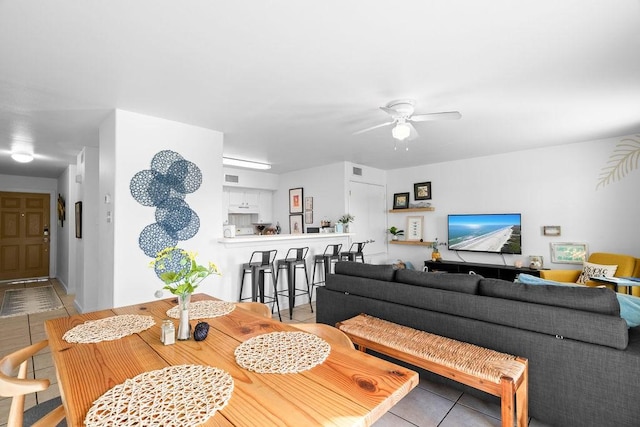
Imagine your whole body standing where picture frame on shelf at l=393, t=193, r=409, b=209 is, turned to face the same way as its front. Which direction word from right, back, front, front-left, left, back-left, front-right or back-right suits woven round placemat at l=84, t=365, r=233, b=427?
front

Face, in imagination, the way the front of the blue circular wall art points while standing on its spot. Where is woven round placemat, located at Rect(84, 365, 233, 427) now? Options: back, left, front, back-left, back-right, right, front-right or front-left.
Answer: front

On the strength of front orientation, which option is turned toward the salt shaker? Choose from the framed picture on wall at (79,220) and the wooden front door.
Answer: the wooden front door

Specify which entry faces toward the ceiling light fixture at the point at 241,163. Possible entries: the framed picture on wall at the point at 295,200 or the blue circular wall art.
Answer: the framed picture on wall

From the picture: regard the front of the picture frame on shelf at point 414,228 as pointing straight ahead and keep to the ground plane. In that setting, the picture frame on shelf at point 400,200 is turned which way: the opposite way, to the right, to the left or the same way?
the same way

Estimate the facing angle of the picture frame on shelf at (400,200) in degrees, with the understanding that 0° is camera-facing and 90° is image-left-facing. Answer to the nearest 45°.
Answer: approximately 0°

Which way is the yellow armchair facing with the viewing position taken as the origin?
facing the viewer and to the left of the viewer

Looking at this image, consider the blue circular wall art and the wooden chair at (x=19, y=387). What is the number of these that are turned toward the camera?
1

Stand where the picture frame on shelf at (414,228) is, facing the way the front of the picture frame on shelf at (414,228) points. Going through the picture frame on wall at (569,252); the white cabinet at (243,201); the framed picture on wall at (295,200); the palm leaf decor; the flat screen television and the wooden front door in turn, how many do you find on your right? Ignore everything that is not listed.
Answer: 3

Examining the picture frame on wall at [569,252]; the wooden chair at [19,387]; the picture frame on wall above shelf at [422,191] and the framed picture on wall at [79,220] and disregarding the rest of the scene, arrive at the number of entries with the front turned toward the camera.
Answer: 2

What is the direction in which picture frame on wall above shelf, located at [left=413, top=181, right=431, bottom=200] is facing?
toward the camera

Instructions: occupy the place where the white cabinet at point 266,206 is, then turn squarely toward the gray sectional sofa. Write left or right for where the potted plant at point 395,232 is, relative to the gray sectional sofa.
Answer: left

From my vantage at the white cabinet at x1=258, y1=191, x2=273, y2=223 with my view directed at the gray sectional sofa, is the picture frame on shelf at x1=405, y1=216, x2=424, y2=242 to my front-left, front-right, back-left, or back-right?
front-left

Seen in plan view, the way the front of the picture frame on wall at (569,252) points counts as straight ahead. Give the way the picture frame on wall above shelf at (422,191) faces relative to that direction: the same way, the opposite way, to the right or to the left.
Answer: the same way

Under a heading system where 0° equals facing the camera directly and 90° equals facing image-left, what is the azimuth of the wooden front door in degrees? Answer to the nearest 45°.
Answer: approximately 0°

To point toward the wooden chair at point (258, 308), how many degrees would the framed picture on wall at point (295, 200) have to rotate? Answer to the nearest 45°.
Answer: approximately 45° to its left

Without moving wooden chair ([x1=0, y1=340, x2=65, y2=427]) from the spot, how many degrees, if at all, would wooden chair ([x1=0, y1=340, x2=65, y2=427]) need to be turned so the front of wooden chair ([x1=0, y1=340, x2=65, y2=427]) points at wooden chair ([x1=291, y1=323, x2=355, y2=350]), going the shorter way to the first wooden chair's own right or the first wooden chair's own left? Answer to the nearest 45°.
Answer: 0° — it already faces it

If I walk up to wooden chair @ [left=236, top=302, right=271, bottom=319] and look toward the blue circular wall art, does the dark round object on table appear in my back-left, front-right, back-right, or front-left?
back-left

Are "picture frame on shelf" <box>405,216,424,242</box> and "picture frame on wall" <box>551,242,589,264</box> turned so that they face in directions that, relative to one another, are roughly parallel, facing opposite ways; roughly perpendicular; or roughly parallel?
roughly parallel

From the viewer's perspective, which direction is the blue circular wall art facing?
toward the camera
